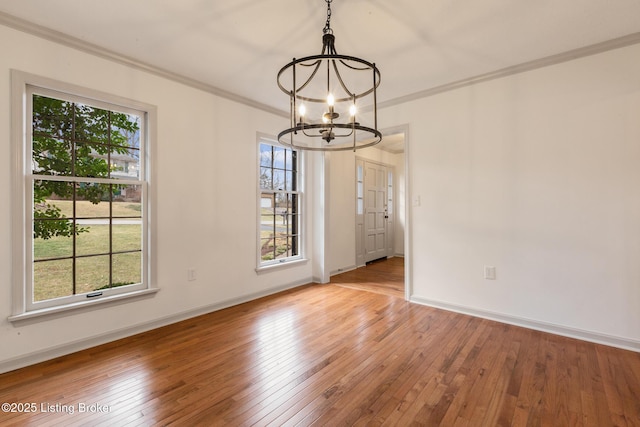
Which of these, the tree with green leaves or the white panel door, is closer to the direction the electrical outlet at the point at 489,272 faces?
the tree with green leaves

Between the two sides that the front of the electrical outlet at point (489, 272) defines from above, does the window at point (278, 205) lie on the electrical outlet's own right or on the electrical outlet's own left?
on the electrical outlet's own right

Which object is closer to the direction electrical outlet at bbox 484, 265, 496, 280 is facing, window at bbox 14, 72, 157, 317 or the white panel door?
the window
